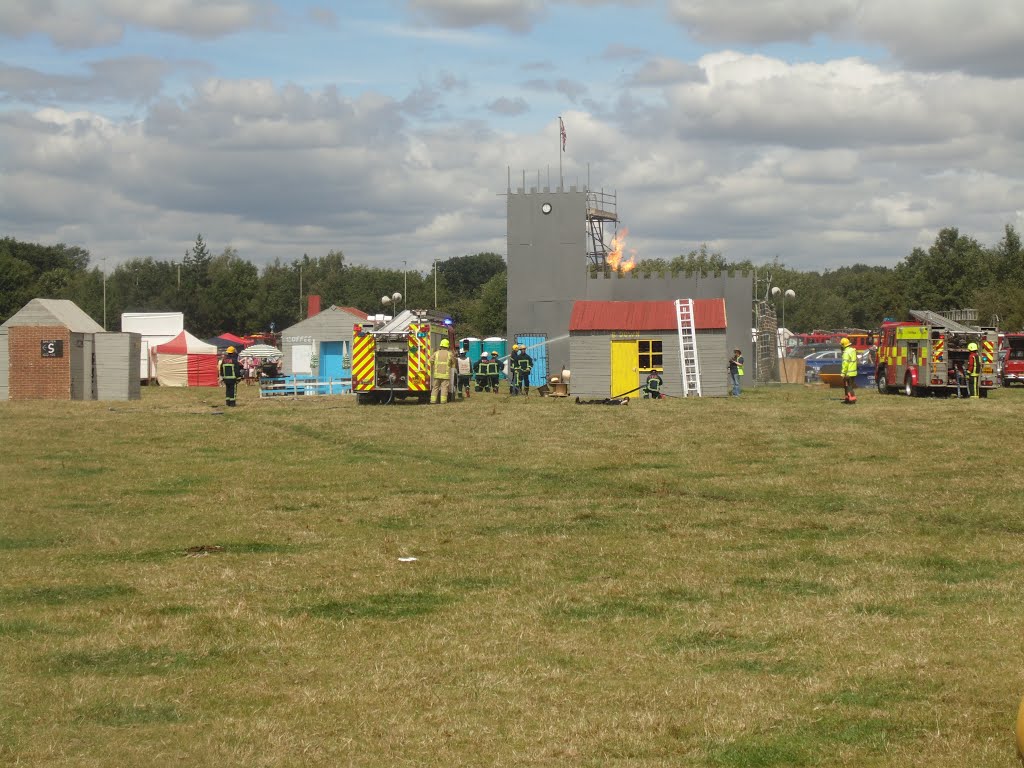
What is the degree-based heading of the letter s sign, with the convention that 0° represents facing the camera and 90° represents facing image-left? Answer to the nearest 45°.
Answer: approximately 0°

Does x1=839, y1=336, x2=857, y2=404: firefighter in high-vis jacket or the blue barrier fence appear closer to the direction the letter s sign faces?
the firefighter in high-vis jacket

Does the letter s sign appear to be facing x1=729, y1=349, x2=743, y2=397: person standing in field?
no

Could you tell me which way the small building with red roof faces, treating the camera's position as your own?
facing the viewer

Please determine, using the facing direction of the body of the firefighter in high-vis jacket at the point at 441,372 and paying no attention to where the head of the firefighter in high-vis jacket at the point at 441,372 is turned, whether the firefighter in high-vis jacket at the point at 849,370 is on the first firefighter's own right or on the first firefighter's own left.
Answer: on the first firefighter's own right

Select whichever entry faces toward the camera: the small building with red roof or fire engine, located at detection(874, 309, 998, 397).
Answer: the small building with red roof

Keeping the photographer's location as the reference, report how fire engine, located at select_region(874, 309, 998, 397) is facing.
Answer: facing away from the viewer and to the left of the viewer

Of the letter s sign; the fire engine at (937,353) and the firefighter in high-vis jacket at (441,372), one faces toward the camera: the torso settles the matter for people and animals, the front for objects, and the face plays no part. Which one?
the letter s sign

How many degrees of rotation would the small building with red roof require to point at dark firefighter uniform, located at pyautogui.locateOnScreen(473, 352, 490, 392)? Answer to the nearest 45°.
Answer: approximately 90° to its right

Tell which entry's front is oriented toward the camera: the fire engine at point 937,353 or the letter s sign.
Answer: the letter s sign

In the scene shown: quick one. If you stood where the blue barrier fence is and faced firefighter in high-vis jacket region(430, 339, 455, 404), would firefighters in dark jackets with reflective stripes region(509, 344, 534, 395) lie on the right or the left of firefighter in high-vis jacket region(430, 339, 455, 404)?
left

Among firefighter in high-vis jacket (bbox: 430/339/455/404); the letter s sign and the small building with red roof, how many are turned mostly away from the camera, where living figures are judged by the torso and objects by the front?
1

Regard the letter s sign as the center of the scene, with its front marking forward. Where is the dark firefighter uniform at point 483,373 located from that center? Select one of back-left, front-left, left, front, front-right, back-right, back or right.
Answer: left

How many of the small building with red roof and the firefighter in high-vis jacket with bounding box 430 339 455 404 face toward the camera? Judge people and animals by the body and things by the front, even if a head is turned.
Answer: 1

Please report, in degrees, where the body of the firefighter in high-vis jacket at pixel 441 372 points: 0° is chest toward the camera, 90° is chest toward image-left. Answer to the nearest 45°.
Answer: approximately 180°

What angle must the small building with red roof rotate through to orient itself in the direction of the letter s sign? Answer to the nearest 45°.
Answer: approximately 90° to its right

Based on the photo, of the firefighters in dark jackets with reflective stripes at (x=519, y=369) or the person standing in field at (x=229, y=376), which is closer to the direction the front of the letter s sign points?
the person standing in field

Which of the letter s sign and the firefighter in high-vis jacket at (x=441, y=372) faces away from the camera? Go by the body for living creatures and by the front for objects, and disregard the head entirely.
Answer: the firefighter in high-vis jacket
